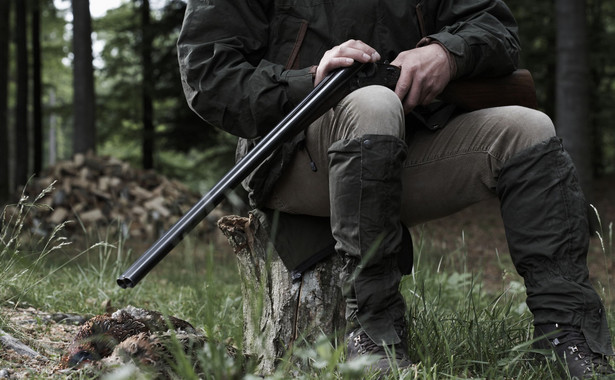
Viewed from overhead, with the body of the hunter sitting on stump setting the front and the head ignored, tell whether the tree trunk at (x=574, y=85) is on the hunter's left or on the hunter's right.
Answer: on the hunter's left

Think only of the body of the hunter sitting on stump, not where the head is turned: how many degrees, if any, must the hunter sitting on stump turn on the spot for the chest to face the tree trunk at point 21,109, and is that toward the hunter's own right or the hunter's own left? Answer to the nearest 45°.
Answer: approximately 180°

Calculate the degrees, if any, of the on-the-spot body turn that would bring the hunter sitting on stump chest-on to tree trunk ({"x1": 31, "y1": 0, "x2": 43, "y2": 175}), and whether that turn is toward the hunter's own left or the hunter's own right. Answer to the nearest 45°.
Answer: approximately 180°

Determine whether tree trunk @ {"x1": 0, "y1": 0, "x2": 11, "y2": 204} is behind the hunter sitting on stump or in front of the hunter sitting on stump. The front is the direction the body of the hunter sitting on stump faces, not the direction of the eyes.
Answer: behind

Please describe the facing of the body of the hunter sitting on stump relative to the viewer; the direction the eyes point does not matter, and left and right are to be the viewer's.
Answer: facing the viewer and to the right of the viewer

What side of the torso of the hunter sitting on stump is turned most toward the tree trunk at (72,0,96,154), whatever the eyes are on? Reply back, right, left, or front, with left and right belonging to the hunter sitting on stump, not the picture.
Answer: back

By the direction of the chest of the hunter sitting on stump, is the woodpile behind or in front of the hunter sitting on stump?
behind

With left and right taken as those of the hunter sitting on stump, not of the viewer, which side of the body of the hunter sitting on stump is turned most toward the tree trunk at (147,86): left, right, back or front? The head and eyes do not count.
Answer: back
